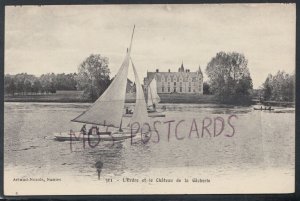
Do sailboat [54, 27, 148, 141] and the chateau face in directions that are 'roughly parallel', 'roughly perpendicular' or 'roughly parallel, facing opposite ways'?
roughly perpendicular

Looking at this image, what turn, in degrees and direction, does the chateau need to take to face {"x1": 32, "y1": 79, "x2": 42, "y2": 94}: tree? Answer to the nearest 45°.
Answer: approximately 90° to its right

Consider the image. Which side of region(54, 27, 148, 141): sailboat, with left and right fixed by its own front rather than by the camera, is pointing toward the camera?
right

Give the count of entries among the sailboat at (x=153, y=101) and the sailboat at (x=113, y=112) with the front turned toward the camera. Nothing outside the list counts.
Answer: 0

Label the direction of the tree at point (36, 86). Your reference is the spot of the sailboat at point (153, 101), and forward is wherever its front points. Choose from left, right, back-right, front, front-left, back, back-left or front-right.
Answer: back

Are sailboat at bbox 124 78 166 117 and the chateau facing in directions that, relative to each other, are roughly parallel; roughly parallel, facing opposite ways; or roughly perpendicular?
roughly perpendicular

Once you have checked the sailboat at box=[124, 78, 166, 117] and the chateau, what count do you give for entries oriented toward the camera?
1

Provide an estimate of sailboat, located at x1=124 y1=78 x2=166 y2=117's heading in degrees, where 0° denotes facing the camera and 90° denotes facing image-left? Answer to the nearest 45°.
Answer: approximately 270°
